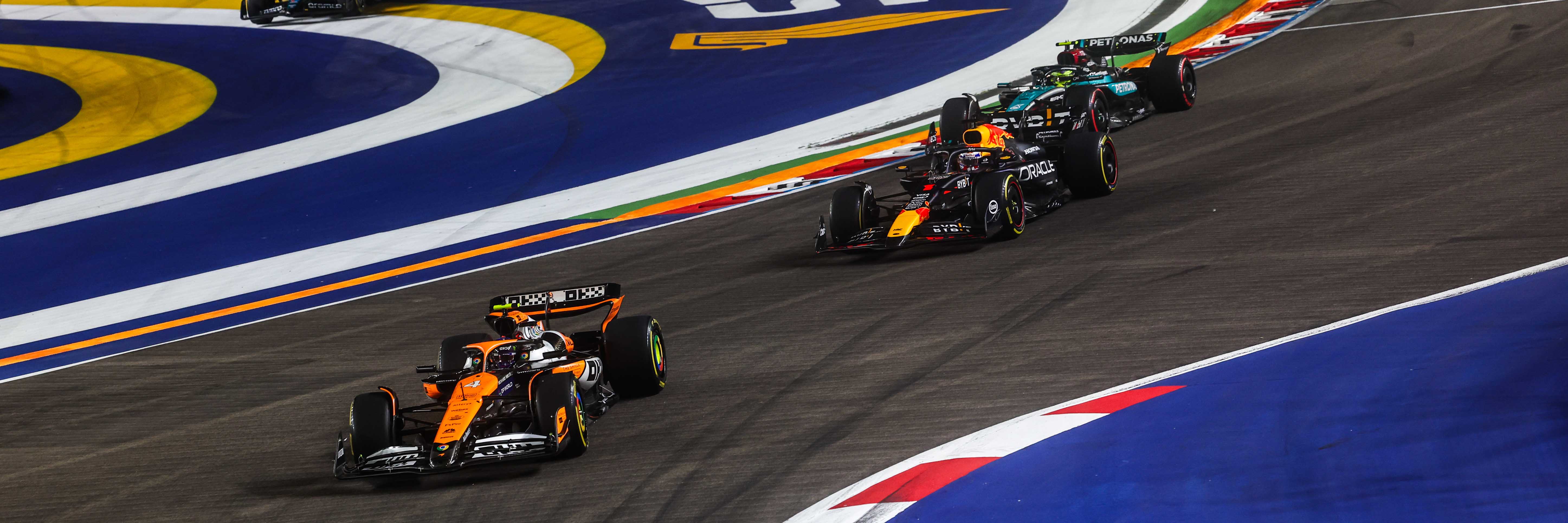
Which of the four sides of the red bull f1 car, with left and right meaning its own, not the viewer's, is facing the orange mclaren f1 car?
front

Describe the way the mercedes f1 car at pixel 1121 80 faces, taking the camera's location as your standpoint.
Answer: facing the viewer and to the left of the viewer

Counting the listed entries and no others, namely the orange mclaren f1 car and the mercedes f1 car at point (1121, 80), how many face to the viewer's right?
0

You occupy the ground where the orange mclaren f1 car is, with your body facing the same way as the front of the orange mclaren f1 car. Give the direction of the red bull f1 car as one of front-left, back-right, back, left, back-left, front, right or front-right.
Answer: back

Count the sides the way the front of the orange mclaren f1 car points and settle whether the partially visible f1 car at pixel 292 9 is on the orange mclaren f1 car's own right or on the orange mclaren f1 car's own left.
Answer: on the orange mclaren f1 car's own right

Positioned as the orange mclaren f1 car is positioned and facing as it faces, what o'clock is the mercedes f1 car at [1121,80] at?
The mercedes f1 car is roughly at 6 o'clock from the orange mclaren f1 car.

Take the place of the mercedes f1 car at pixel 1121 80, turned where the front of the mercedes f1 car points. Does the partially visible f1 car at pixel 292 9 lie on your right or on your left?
on your right

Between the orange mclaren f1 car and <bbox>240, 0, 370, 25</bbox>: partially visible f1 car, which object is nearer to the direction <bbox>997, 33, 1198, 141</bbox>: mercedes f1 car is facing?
the orange mclaren f1 car

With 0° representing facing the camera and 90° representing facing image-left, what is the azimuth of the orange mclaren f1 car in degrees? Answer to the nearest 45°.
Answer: approximately 45°

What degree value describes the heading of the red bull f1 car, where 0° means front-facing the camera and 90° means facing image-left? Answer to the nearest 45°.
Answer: approximately 45°

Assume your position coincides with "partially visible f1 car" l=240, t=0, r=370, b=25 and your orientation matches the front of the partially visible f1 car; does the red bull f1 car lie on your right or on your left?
on your left

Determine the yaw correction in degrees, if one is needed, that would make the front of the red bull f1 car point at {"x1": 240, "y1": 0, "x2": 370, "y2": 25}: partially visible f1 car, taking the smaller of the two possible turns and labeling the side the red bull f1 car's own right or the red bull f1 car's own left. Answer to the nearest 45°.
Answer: approximately 90° to the red bull f1 car's own right
